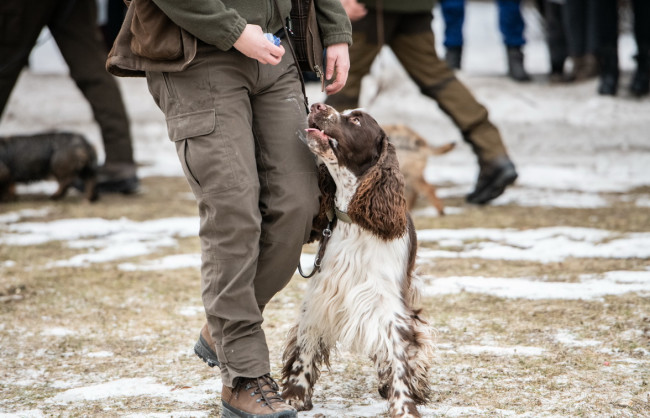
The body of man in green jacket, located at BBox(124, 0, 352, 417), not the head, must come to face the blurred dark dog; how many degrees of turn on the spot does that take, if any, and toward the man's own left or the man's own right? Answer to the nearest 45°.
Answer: approximately 135° to the man's own left

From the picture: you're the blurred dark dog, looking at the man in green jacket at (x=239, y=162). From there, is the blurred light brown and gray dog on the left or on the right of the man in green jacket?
left

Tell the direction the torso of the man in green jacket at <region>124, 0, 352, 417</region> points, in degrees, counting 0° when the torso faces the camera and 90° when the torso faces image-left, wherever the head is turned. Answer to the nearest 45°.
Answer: approximately 315°
